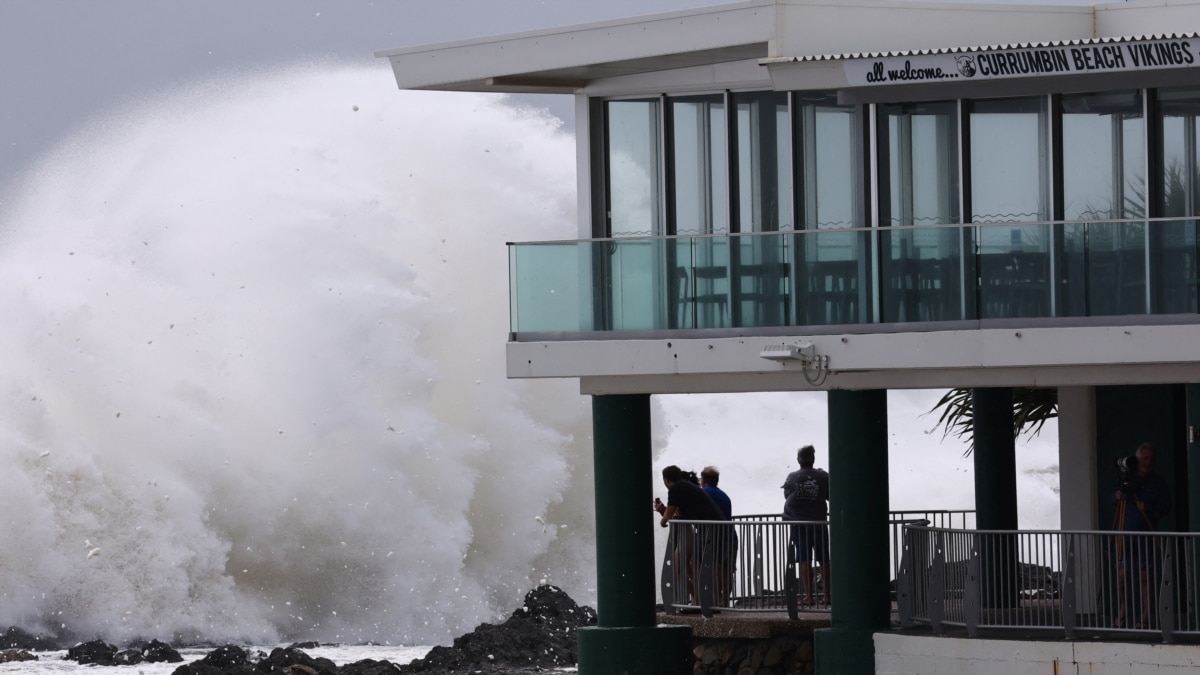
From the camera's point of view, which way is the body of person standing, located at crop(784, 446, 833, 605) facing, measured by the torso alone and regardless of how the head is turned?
away from the camera

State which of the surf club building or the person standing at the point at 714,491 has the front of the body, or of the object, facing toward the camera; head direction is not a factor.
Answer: the surf club building

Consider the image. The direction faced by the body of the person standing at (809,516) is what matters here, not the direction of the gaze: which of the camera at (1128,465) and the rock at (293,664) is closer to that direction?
the rock

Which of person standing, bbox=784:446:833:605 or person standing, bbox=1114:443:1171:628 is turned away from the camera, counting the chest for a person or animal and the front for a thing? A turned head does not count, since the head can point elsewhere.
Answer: person standing, bbox=784:446:833:605

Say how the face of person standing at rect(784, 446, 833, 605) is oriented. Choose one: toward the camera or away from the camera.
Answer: away from the camera

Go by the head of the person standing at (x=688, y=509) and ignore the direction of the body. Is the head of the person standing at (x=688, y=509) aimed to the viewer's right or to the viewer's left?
to the viewer's left

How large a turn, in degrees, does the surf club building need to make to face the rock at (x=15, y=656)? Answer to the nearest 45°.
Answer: approximately 135° to its right

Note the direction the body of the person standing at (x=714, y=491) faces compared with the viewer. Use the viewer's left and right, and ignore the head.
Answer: facing away from the viewer and to the left of the viewer

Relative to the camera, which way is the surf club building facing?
toward the camera
